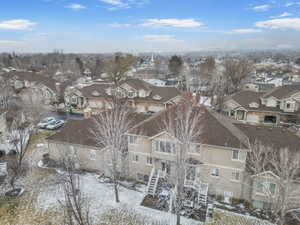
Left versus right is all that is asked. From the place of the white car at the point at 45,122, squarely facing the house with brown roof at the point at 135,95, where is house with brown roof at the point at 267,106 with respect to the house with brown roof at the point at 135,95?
right

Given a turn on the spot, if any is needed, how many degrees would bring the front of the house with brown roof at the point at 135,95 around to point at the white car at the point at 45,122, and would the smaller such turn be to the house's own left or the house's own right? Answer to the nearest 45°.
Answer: approximately 45° to the house's own right

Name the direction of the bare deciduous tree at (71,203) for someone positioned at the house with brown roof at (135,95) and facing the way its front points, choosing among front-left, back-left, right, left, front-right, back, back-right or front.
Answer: front

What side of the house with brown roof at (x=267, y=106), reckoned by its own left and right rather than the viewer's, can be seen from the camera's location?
front

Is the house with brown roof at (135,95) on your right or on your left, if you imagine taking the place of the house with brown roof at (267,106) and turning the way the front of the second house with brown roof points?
on your right

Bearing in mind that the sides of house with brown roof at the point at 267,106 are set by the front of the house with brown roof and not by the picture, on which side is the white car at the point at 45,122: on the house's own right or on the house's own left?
on the house's own right

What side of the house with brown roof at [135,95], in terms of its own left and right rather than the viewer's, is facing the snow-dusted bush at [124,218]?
front

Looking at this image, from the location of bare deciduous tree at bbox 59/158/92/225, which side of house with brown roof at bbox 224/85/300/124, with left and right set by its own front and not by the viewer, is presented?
front

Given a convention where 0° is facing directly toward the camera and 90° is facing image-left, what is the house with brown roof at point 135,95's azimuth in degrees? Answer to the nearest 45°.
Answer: approximately 0°

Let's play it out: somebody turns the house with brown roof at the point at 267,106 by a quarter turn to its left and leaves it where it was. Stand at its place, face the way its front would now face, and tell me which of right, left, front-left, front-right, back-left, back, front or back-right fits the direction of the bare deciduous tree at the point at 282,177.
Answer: right

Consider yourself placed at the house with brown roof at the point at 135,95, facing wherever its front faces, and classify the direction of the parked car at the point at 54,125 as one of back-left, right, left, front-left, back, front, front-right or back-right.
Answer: front-right

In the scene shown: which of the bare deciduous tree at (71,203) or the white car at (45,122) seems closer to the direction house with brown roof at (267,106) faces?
the bare deciduous tree

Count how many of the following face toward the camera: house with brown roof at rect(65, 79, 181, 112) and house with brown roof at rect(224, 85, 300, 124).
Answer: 2
